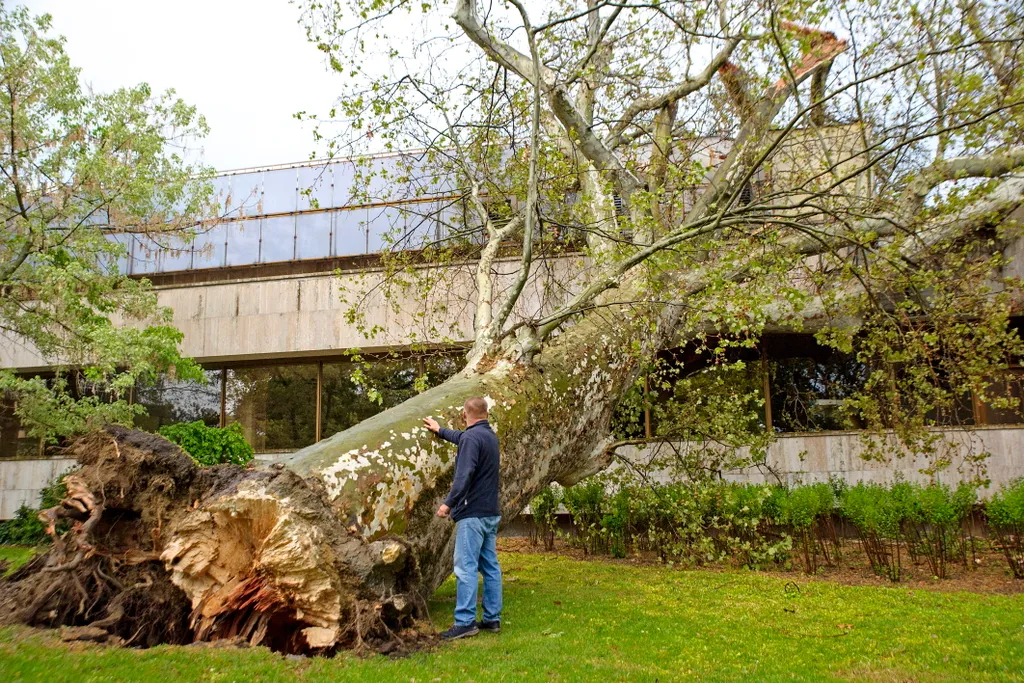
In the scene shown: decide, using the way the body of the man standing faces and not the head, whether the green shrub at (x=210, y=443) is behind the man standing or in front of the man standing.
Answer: in front

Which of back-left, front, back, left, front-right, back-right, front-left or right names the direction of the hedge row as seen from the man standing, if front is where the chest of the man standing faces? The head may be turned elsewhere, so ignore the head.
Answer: right

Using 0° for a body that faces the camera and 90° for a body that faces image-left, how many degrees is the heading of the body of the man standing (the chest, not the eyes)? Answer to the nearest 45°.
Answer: approximately 135°

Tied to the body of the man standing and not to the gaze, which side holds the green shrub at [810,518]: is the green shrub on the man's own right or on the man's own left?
on the man's own right

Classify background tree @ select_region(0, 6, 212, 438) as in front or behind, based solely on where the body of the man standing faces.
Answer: in front

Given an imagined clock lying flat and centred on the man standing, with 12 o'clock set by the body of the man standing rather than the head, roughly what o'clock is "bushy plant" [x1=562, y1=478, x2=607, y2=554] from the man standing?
The bushy plant is roughly at 2 o'clock from the man standing.

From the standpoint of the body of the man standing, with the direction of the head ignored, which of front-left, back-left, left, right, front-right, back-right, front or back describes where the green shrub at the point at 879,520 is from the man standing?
right

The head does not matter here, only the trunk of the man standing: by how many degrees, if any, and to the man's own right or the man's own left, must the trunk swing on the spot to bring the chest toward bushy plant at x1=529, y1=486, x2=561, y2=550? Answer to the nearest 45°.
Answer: approximately 45° to the man's own right

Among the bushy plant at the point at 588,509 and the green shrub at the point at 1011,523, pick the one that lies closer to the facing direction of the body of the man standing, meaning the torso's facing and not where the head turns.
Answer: the bushy plant

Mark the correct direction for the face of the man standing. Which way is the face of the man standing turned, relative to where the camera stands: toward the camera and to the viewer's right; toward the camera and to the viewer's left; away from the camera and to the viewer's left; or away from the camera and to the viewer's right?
away from the camera and to the viewer's left

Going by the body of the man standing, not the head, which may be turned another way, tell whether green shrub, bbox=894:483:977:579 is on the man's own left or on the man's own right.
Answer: on the man's own right
